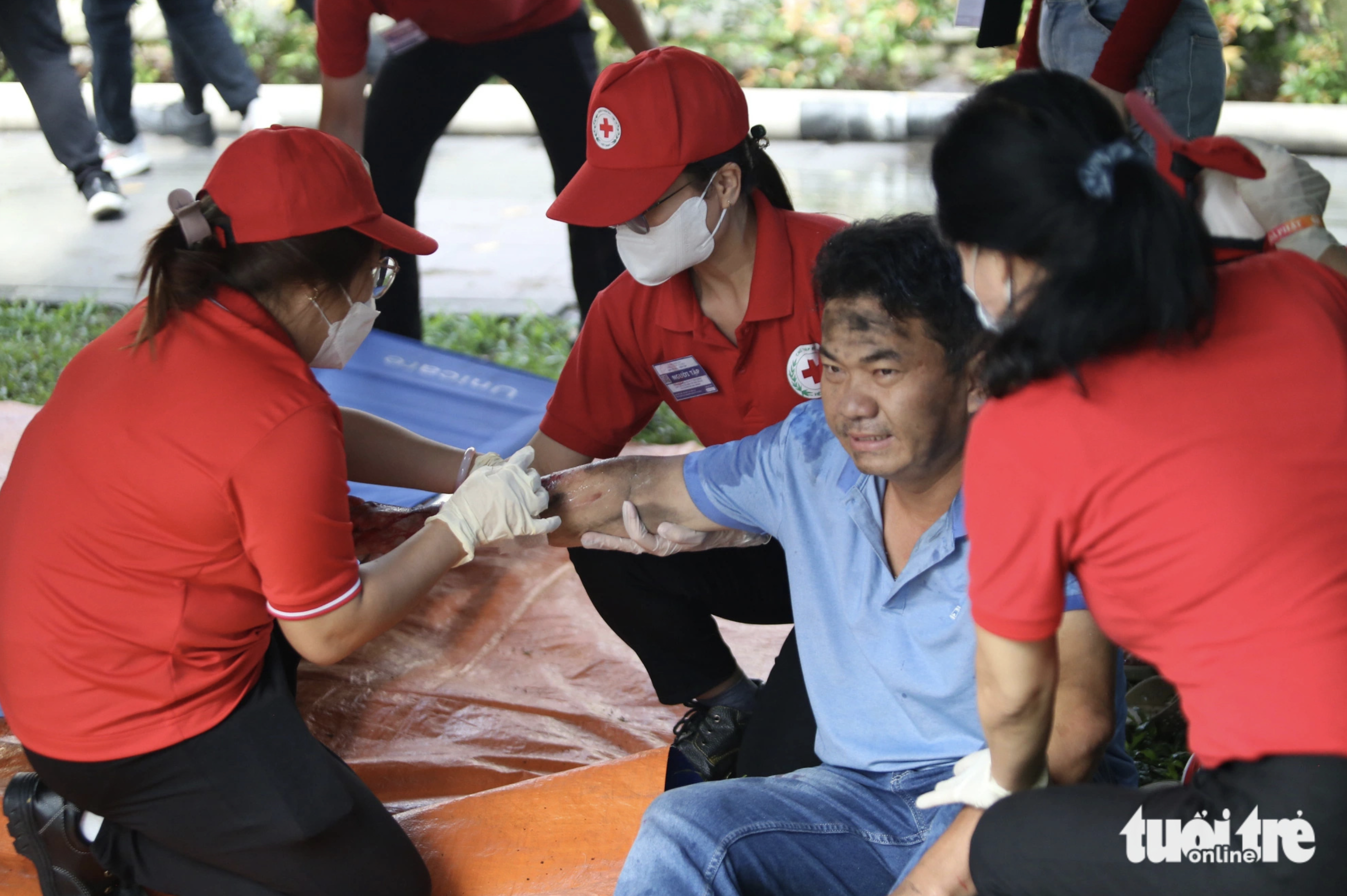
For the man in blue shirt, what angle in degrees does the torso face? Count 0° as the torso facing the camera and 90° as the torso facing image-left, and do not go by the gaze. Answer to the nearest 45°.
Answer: approximately 45°

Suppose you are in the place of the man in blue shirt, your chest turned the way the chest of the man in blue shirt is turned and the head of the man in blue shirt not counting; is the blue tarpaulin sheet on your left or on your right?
on your right

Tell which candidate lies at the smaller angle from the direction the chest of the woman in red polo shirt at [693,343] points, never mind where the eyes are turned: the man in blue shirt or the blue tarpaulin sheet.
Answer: the man in blue shirt

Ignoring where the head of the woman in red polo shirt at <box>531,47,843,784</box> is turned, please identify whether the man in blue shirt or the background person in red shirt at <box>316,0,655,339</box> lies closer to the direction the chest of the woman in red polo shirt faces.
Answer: the man in blue shirt

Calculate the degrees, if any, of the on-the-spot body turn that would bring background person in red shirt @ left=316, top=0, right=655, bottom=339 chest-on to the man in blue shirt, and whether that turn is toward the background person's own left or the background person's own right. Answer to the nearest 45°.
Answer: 0° — they already face them

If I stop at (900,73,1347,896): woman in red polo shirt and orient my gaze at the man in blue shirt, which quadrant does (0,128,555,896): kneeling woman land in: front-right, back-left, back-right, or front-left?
front-left

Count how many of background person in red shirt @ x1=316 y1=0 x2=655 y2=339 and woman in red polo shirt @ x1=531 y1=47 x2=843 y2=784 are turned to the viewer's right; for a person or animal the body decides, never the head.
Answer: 0

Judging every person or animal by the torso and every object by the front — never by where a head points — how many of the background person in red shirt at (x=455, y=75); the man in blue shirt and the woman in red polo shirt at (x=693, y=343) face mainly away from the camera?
0

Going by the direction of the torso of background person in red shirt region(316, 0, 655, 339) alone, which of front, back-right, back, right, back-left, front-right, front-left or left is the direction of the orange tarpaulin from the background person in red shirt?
front

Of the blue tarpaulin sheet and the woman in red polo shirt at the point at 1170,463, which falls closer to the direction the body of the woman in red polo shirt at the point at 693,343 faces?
the woman in red polo shirt

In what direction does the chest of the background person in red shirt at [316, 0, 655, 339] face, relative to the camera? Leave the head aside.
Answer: toward the camera

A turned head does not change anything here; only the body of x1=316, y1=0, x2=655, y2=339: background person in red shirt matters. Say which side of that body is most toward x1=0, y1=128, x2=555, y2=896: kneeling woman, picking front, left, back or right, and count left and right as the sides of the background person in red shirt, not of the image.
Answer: front
